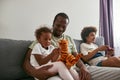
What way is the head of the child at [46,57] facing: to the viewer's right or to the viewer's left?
to the viewer's right

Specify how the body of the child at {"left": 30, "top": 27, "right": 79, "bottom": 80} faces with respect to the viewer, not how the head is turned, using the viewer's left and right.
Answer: facing the viewer and to the right of the viewer

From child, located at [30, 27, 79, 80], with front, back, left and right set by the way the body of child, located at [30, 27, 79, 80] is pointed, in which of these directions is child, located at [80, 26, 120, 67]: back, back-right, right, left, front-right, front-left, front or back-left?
left

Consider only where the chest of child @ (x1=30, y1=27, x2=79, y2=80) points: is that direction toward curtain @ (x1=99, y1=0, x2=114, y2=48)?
no

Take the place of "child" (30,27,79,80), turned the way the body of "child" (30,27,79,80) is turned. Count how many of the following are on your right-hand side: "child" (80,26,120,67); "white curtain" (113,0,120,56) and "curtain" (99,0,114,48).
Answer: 0
